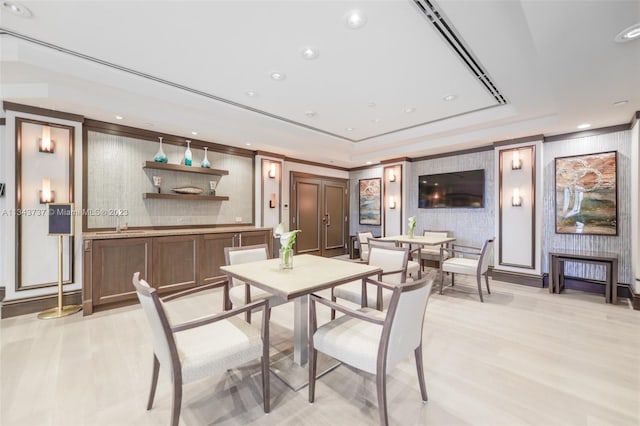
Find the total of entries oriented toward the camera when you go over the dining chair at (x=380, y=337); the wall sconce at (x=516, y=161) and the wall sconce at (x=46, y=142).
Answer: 2

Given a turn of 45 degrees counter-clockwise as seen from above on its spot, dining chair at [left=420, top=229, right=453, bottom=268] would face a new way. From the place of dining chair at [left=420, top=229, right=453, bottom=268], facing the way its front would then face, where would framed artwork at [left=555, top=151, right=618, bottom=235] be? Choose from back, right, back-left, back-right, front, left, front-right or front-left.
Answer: left

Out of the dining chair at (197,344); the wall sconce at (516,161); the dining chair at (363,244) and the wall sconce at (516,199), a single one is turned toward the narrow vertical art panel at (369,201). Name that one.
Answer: the dining chair at (197,344)

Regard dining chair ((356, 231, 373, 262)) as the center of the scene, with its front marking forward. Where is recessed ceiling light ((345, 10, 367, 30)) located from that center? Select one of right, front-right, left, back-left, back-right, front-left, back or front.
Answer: front-right

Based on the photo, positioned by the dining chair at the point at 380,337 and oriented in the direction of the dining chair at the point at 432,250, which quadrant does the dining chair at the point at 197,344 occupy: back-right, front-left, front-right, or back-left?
back-left

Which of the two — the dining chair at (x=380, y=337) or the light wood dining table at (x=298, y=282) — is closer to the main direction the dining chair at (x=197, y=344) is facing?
the light wood dining table

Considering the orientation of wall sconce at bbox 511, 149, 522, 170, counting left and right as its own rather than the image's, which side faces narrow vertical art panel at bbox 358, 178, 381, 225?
right

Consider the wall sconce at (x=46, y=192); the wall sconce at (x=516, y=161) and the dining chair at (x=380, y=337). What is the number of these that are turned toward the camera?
2

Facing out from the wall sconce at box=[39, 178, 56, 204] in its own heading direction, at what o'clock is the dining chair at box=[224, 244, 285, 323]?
The dining chair is roughly at 11 o'clock from the wall sconce.
